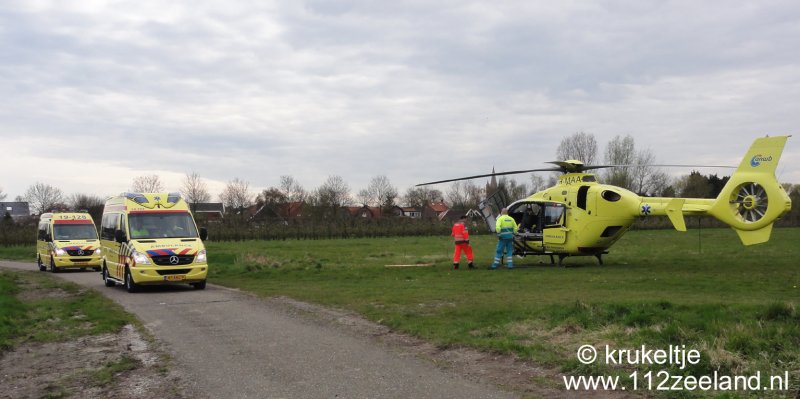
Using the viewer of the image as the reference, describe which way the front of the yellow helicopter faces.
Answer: facing to the left of the viewer

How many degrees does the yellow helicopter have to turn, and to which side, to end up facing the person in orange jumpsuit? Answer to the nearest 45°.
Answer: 0° — it already faces them

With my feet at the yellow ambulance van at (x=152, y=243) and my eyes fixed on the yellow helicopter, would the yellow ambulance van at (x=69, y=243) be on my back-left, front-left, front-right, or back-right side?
back-left

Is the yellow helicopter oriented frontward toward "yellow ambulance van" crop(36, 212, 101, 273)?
yes

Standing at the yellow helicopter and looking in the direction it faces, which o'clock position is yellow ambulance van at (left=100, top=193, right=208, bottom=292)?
The yellow ambulance van is roughly at 11 o'clock from the yellow helicopter.
